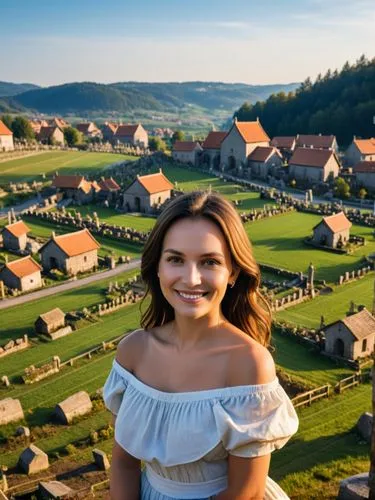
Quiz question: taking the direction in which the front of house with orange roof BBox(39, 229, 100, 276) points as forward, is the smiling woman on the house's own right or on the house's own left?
on the house's own left

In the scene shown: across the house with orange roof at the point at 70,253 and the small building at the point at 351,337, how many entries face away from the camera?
0

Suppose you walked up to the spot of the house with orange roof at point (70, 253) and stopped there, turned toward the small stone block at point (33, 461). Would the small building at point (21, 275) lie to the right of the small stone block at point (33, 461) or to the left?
right

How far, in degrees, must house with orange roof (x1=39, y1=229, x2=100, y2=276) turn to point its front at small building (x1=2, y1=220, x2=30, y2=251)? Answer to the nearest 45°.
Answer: approximately 90° to its right

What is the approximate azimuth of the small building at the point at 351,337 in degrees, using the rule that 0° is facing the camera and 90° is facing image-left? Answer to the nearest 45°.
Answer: approximately 45°

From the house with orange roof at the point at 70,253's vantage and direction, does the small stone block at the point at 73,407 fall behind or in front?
in front

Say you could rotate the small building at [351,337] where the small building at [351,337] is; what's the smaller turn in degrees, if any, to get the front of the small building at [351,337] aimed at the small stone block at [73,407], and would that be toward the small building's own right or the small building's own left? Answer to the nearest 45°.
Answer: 0° — it already faces it

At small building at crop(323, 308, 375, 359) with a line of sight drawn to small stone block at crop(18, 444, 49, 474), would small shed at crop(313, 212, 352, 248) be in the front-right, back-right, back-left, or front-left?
back-right

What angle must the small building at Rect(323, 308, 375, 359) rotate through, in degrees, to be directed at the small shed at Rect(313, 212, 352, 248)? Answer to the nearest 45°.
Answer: approximately 135° to its right

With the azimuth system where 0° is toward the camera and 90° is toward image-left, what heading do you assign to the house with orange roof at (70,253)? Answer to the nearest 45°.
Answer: approximately 45°

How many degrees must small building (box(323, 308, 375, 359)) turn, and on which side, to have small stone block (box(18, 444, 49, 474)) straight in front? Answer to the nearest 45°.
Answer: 0° — it already faces it

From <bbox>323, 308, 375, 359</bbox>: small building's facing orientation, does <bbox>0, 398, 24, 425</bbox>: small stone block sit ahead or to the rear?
ahead
